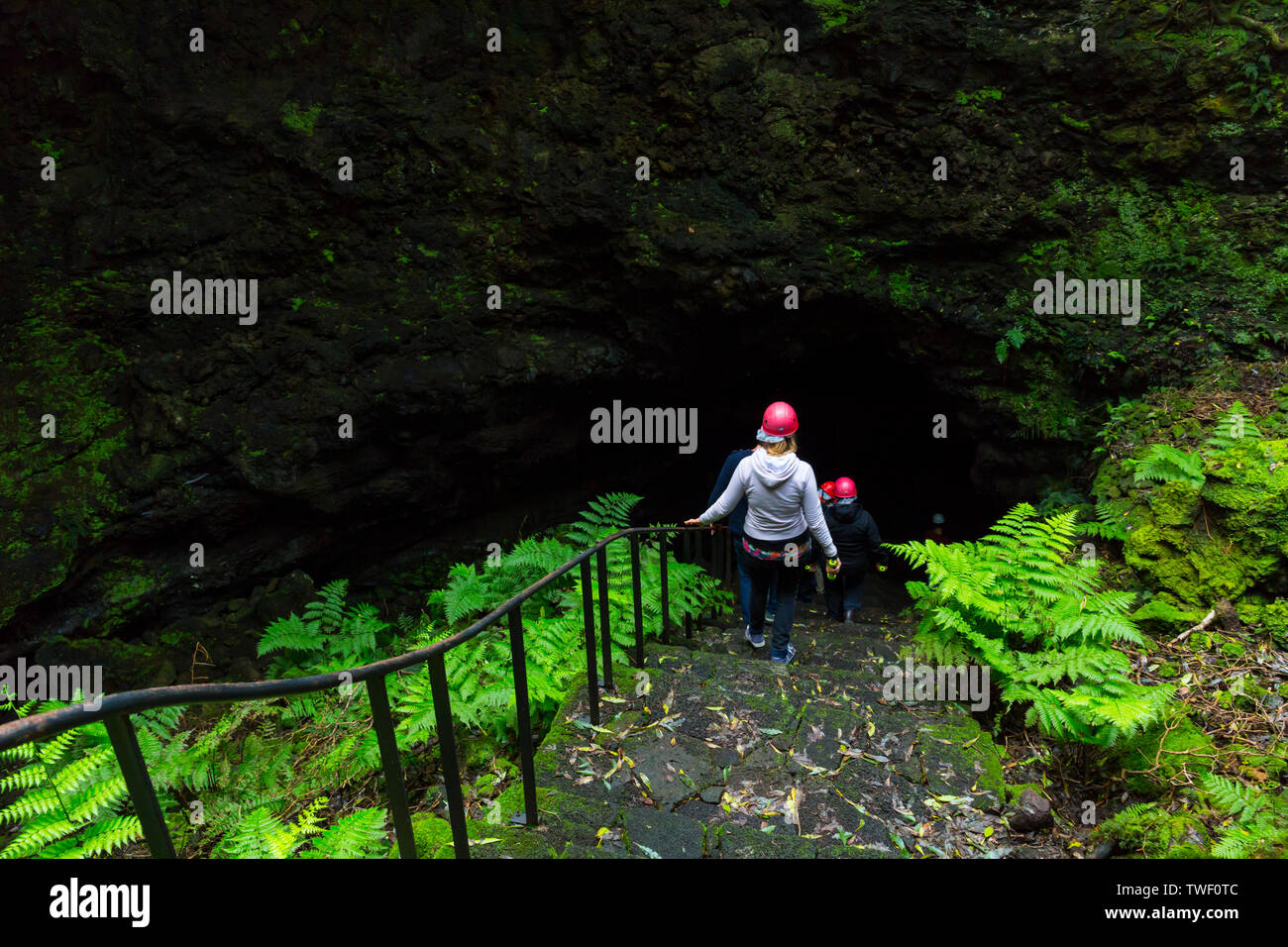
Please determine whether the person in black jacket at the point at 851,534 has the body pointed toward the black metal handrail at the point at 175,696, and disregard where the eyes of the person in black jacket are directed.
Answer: no

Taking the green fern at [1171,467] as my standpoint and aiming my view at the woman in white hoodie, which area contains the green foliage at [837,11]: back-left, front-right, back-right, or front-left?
front-right

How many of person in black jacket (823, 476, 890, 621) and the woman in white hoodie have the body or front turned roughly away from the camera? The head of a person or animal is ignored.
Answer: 2

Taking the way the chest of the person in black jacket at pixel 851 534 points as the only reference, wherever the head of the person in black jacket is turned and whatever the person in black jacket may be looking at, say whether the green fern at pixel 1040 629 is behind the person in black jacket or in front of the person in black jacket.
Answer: behind

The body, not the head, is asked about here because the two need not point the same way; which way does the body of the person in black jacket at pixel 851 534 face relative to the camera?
away from the camera

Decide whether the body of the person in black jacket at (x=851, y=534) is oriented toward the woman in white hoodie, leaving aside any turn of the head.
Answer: no

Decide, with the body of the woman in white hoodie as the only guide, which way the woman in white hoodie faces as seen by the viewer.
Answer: away from the camera

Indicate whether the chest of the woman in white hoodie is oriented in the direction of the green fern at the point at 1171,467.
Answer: no

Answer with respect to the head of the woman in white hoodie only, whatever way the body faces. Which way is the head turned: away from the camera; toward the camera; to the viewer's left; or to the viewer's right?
away from the camera

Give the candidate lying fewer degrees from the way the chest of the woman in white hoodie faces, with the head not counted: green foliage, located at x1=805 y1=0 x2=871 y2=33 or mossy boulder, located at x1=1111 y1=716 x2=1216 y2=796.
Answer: the green foliage

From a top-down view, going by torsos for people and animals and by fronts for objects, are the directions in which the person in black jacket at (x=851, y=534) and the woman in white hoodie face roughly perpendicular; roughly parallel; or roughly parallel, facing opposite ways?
roughly parallel
